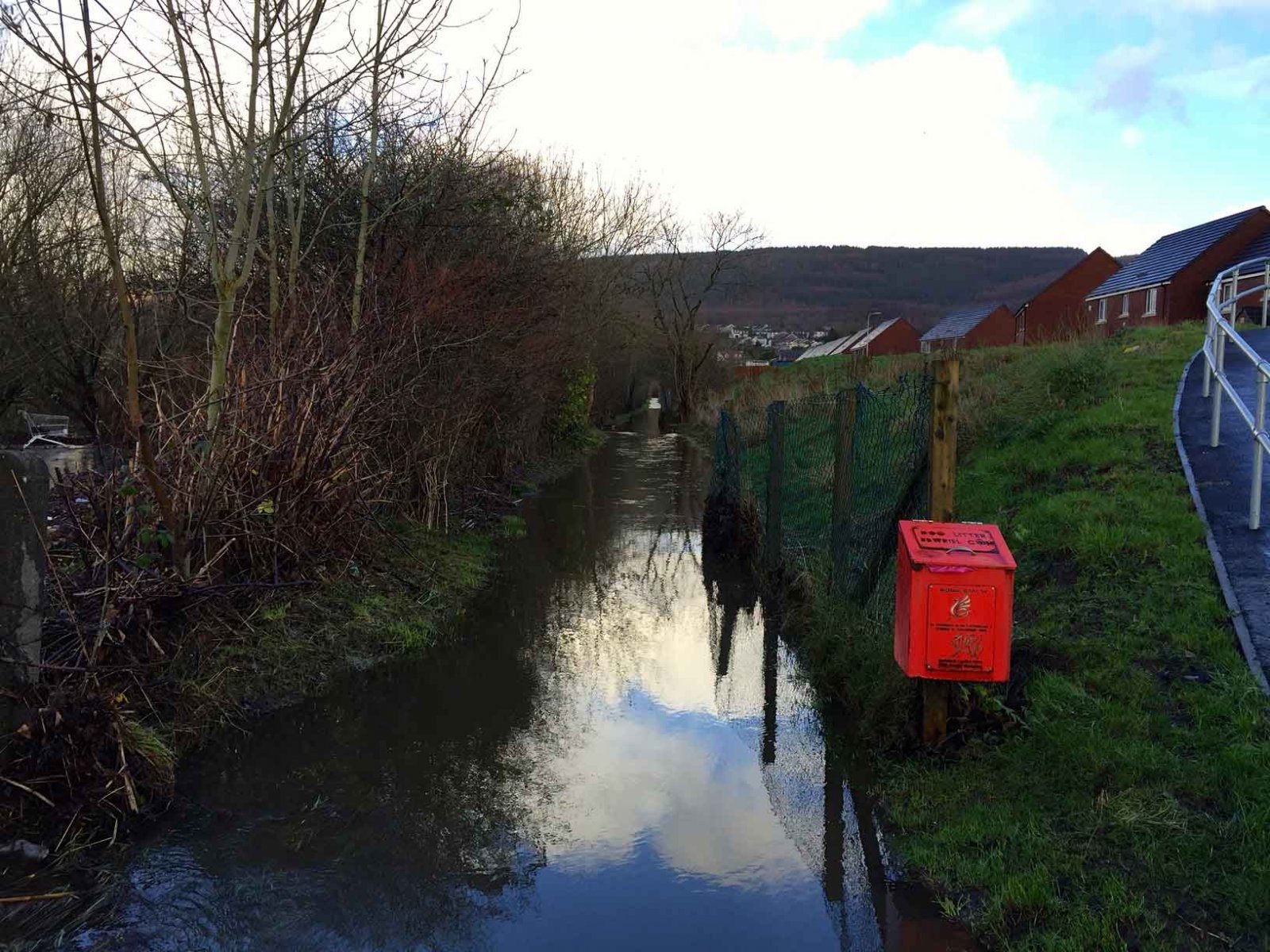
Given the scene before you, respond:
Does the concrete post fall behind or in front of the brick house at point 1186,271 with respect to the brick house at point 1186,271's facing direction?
in front

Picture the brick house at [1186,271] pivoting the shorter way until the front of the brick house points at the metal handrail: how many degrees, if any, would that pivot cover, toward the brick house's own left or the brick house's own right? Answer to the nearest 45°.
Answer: approximately 45° to the brick house's own left

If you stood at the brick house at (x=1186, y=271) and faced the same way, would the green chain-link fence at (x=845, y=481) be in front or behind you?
in front

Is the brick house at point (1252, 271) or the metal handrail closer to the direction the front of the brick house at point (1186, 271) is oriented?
the metal handrail

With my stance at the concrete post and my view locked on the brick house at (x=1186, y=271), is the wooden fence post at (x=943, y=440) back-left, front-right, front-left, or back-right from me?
front-right

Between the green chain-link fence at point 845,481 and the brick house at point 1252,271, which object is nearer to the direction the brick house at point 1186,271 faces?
the green chain-link fence

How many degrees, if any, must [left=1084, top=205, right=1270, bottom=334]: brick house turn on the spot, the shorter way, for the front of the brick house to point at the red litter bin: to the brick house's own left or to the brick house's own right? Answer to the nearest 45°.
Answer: approximately 45° to the brick house's own left

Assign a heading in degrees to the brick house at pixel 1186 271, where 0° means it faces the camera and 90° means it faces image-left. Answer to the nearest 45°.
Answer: approximately 45°

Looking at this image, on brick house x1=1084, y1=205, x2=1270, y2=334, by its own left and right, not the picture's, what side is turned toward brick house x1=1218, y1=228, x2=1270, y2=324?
left

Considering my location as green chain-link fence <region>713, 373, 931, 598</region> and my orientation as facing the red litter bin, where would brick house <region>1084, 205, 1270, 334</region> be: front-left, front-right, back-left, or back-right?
back-left

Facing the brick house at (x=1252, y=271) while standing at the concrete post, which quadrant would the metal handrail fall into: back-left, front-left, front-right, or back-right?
front-right

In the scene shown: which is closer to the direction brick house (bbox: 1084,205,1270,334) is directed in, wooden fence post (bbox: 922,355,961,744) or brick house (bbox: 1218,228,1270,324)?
the wooden fence post

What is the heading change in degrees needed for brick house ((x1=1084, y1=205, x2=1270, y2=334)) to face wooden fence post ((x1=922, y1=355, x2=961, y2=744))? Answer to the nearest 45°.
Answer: approximately 45° to its left
